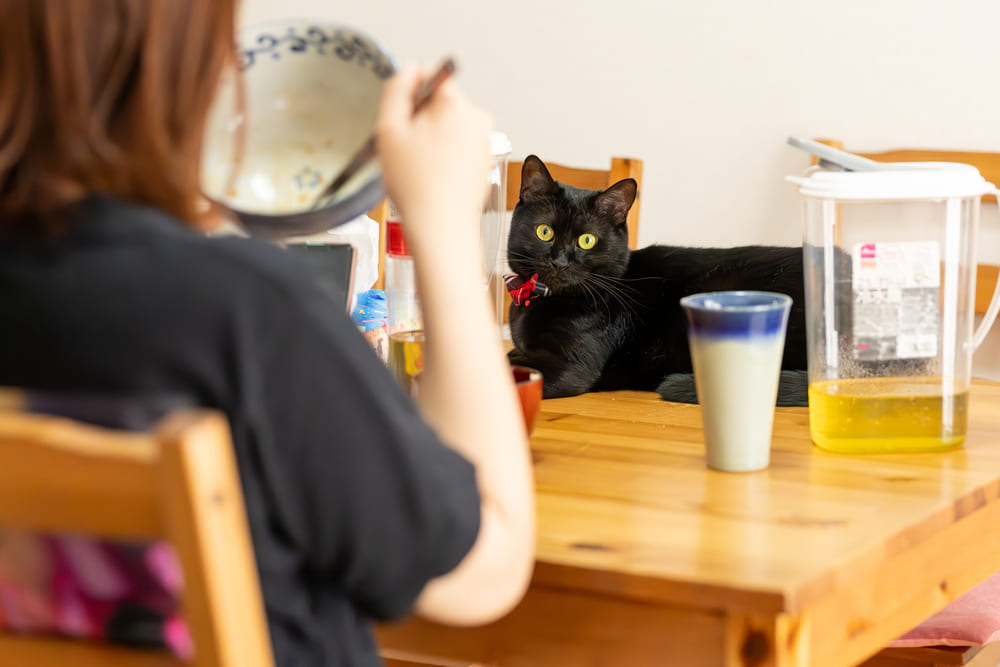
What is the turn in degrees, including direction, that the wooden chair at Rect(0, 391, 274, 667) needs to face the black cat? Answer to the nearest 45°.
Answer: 0° — it already faces it

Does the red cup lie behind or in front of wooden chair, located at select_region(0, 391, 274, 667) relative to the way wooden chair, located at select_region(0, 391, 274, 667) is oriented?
in front

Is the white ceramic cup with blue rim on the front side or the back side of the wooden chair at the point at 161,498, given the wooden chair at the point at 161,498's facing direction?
on the front side

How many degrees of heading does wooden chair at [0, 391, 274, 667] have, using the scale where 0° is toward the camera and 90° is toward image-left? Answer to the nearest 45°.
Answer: approximately 225°

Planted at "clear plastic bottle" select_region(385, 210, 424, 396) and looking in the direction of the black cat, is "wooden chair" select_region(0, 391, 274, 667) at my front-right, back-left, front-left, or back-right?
back-right
